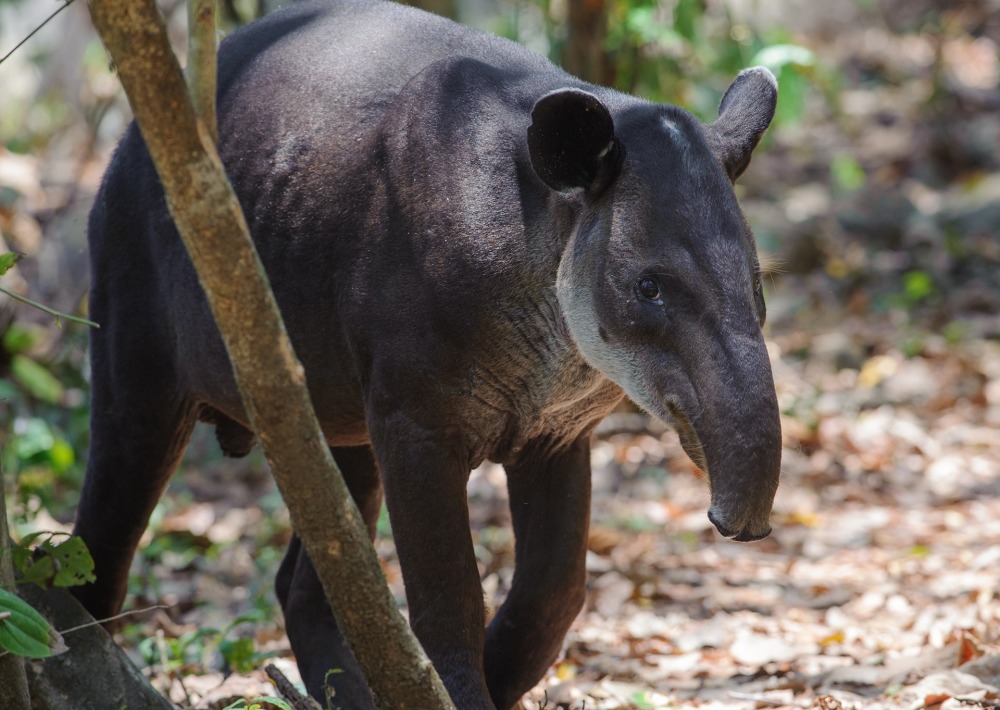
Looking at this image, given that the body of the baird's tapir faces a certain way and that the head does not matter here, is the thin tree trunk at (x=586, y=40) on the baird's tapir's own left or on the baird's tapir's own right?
on the baird's tapir's own left

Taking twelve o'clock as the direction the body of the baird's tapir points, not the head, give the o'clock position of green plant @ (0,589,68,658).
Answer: The green plant is roughly at 3 o'clock from the baird's tapir.

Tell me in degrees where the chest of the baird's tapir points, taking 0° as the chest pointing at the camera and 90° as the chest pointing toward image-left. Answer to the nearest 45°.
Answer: approximately 315°

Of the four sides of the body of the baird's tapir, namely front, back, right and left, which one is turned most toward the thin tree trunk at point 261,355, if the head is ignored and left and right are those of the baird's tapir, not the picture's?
right
